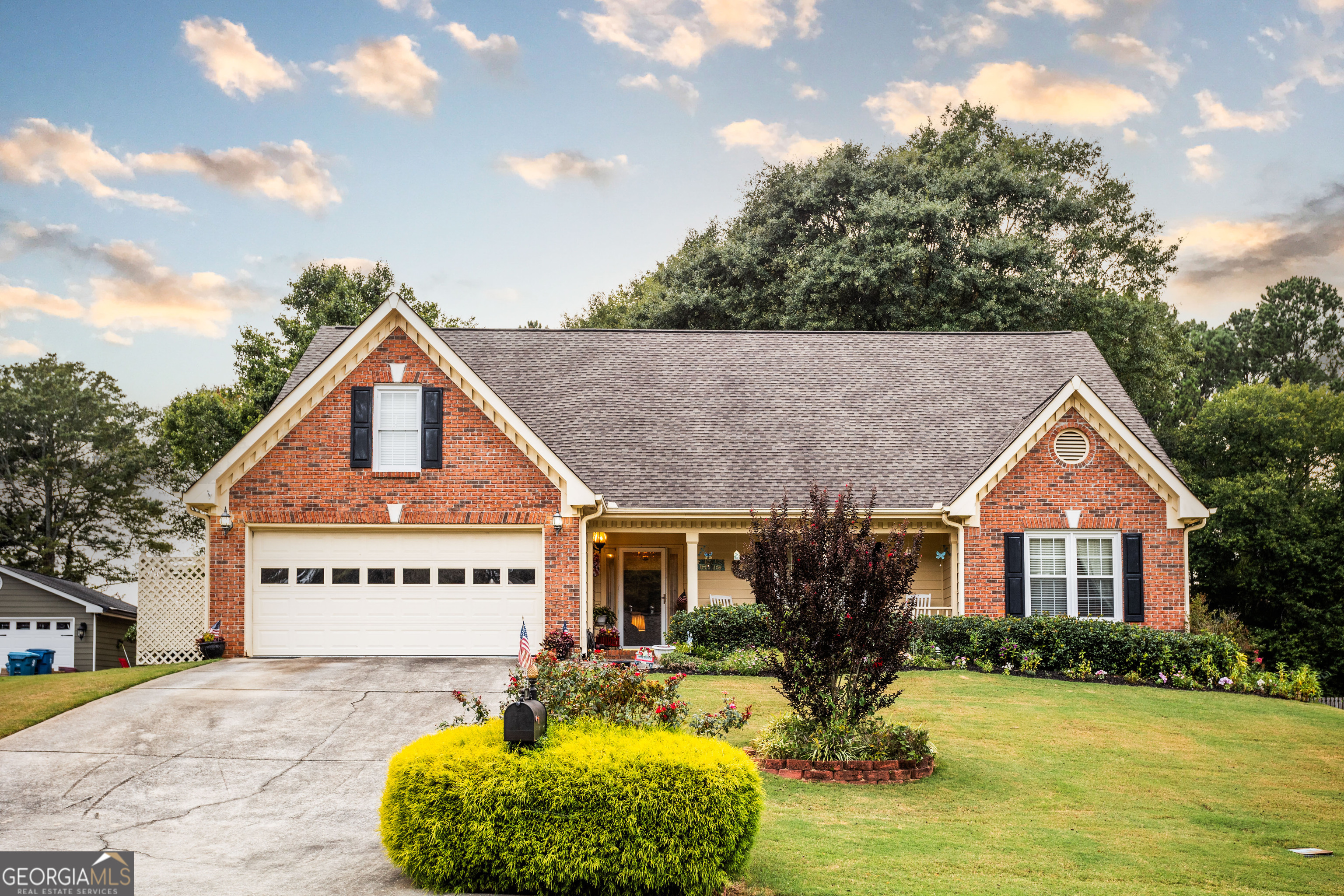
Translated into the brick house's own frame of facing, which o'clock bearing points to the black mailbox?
The black mailbox is roughly at 12 o'clock from the brick house.

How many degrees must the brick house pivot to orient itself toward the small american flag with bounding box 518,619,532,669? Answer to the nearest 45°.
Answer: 0° — it already faces it

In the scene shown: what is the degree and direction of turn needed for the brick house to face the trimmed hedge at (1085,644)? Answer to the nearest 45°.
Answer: approximately 90° to its left

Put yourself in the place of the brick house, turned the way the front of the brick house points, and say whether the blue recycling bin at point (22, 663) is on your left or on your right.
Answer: on your right

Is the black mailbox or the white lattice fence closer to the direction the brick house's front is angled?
the black mailbox

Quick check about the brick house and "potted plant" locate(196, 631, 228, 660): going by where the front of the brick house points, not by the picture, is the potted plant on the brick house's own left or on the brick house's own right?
on the brick house's own right

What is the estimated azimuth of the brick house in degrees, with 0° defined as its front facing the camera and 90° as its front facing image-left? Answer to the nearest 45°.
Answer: approximately 0°
